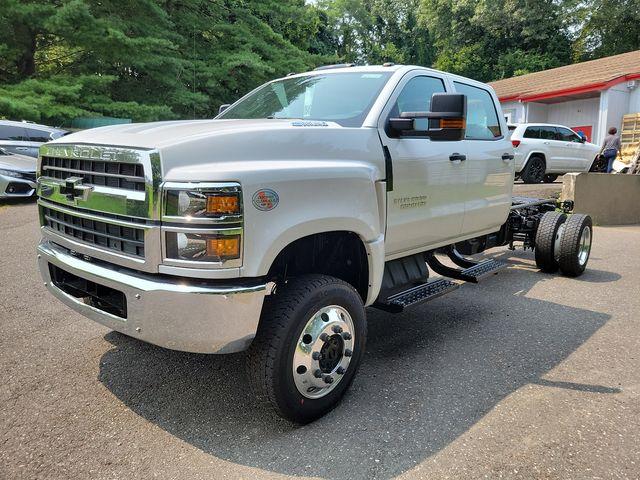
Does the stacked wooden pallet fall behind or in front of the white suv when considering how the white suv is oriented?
in front

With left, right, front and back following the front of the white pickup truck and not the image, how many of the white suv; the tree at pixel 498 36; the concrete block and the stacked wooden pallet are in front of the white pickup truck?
0

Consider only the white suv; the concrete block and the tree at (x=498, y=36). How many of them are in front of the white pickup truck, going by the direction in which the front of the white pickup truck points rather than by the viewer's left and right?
0

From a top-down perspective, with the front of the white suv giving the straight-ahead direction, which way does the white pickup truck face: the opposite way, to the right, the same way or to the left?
the opposite way

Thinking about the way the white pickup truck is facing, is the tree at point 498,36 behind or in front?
behind

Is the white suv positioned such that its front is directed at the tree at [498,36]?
no

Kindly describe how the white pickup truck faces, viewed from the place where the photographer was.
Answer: facing the viewer and to the left of the viewer

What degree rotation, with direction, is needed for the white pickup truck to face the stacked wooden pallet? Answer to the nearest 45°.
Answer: approximately 180°

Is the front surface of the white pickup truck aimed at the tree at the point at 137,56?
no

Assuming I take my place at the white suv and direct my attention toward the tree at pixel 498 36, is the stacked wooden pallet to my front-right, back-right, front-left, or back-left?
front-right

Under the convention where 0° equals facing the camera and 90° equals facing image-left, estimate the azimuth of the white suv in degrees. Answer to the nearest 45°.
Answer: approximately 225°

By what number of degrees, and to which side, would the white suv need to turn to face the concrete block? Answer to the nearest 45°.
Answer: approximately 135° to its right

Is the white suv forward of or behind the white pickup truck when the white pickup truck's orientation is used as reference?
behind

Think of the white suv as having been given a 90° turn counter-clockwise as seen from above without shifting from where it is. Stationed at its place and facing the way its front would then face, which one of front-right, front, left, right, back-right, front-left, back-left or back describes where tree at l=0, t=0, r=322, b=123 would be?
front-left

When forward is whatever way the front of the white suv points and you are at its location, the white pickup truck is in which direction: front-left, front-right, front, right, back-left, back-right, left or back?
back-right
